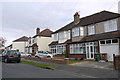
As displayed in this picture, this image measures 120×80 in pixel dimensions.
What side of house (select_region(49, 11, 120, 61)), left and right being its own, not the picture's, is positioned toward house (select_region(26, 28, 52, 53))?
right

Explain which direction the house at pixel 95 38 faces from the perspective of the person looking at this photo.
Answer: facing the viewer and to the left of the viewer
